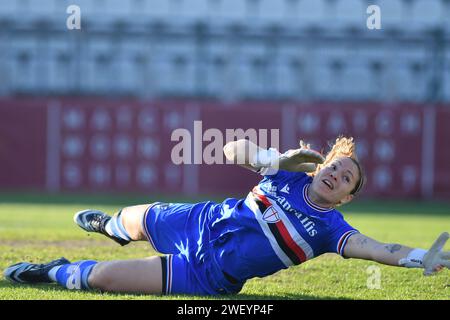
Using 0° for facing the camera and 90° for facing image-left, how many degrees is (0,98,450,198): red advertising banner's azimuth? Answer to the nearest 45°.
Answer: approximately 0°

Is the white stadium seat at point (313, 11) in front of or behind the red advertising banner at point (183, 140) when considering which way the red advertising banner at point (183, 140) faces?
behind

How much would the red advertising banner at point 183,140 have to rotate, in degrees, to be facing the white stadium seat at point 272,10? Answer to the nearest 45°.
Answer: approximately 180°

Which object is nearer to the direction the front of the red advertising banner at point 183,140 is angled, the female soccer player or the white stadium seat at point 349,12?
the female soccer player

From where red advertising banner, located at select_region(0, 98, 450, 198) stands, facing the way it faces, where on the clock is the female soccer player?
The female soccer player is roughly at 12 o'clock from the red advertising banner.

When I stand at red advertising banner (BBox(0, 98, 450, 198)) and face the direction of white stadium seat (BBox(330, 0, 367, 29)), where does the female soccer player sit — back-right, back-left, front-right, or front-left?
back-right

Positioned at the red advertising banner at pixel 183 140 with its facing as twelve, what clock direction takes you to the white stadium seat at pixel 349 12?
The white stadium seat is roughly at 7 o'clock from the red advertising banner.
